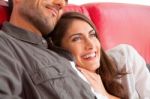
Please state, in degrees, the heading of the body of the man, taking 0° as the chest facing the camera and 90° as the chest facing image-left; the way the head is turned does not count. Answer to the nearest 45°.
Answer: approximately 315°
